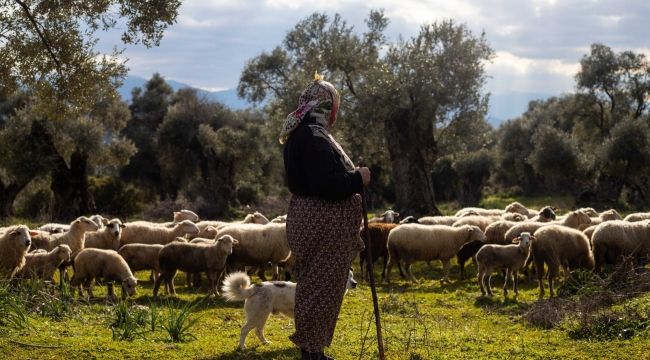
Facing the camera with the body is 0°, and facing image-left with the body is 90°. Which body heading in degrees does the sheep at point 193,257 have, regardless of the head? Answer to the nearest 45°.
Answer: approximately 270°

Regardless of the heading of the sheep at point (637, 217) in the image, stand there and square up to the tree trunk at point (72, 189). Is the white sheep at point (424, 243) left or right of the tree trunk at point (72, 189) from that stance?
left

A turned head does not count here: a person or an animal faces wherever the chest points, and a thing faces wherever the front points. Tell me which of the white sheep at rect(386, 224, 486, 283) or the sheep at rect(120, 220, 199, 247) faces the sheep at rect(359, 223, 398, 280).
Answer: the sheep at rect(120, 220, 199, 247)

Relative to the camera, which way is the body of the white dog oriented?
to the viewer's right

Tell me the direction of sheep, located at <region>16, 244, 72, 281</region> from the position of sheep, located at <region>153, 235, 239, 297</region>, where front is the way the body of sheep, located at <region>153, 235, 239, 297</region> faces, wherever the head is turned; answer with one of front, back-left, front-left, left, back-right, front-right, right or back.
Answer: back

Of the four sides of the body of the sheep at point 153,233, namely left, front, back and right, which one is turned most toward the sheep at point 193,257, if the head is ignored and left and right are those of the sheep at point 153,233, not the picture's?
right

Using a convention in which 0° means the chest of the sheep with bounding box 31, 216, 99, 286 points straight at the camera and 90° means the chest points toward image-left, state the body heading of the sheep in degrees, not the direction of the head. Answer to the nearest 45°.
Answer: approximately 270°

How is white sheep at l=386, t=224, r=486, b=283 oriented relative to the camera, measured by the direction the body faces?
to the viewer's right

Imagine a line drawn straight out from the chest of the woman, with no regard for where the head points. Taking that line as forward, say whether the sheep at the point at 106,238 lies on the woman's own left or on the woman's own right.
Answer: on the woman's own left

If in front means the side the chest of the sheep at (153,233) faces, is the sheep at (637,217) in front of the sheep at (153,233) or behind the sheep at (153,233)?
in front
